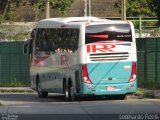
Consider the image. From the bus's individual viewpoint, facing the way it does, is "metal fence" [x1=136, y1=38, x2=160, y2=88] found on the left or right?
on its right

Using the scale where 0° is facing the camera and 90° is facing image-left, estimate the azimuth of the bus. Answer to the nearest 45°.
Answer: approximately 135°

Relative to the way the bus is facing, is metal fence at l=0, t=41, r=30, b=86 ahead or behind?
ahead

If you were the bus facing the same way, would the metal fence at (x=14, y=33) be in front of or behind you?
in front

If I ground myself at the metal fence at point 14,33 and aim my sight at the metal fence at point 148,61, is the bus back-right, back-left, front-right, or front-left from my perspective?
front-right

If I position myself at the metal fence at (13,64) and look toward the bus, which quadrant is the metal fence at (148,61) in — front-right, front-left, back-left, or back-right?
front-left
